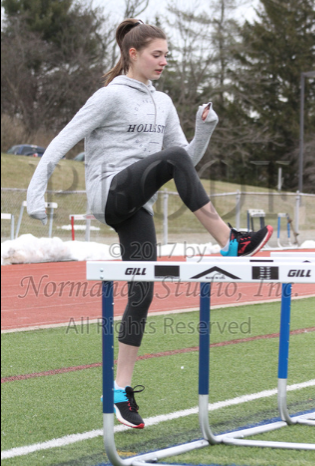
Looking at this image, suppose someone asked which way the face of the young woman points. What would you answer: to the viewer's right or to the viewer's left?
to the viewer's right

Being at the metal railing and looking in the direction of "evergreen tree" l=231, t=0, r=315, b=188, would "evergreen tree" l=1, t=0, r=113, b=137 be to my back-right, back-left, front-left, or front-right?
front-left

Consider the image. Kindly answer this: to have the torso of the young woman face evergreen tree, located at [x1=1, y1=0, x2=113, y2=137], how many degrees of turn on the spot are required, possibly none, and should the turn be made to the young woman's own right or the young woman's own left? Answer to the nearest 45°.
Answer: approximately 135° to the young woman's own left

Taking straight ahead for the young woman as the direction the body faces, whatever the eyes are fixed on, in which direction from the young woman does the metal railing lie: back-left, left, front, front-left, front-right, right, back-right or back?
back-left

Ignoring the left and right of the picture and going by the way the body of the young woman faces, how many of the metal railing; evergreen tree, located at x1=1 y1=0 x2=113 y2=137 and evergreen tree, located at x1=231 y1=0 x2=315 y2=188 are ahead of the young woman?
0

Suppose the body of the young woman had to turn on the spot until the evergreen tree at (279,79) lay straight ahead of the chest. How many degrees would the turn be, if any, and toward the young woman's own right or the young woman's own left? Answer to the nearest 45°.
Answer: approximately 135° to the young woman's own left
